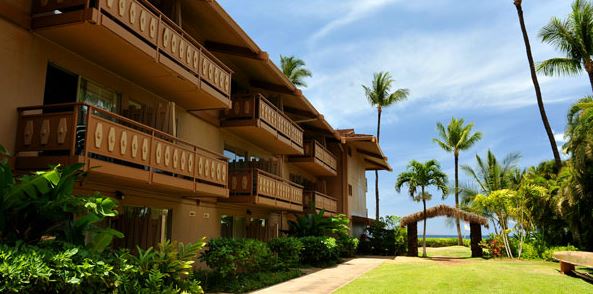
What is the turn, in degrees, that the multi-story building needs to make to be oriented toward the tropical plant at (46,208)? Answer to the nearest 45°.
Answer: approximately 45° to its right

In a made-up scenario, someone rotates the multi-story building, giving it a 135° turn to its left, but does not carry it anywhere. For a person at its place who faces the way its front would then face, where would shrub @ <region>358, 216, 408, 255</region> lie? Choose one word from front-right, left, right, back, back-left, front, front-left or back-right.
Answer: front-right

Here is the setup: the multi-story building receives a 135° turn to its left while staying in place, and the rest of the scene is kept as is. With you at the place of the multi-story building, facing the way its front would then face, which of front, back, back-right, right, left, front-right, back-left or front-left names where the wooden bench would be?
right

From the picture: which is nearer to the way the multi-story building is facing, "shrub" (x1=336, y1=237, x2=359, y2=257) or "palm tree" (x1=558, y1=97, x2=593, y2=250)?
the palm tree

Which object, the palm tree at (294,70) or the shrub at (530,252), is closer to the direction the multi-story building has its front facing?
the shrub

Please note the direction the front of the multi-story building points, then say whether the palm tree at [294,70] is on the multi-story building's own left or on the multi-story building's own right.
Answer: on the multi-story building's own left

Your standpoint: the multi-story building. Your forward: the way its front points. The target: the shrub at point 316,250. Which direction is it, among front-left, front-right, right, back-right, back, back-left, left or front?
left

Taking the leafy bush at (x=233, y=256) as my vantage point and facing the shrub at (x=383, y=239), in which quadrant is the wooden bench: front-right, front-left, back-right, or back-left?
front-right

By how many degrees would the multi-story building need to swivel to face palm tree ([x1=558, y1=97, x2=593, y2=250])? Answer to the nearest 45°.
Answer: approximately 45° to its left

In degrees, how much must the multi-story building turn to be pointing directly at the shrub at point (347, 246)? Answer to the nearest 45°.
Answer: approximately 90° to its left

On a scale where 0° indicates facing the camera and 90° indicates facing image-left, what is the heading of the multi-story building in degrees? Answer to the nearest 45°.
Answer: approximately 315°
